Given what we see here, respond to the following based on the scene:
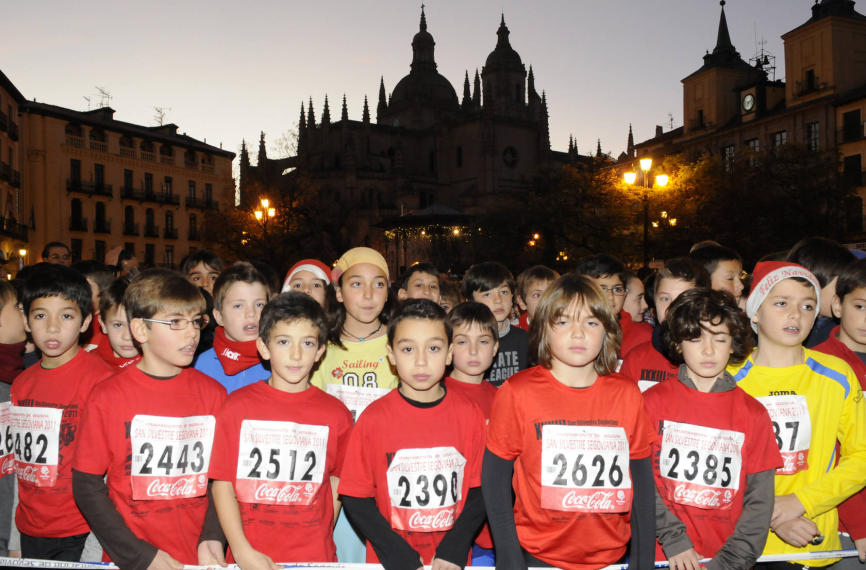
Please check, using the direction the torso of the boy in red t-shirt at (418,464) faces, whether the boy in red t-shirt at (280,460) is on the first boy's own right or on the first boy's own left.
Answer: on the first boy's own right

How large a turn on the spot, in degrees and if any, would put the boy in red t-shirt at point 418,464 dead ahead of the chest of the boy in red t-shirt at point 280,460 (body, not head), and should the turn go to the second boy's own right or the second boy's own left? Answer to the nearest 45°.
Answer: approximately 90° to the second boy's own left

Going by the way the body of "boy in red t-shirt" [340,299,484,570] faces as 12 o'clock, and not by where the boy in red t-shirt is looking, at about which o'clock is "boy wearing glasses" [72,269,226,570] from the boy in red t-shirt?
The boy wearing glasses is roughly at 3 o'clock from the boy in red t-shirt.

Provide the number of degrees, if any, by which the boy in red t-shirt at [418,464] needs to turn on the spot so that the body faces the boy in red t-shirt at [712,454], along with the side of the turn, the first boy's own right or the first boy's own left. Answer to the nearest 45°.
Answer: approximately 90° to the first boy's own left

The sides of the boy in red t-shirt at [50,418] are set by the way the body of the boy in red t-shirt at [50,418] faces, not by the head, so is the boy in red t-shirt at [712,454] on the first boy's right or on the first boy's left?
on the first boy's left

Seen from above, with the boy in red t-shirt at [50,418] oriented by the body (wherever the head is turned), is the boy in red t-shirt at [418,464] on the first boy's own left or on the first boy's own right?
on the first boy's own left

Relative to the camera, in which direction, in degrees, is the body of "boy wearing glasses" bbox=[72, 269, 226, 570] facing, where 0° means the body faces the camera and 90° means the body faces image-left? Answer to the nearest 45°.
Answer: approximately 315°
